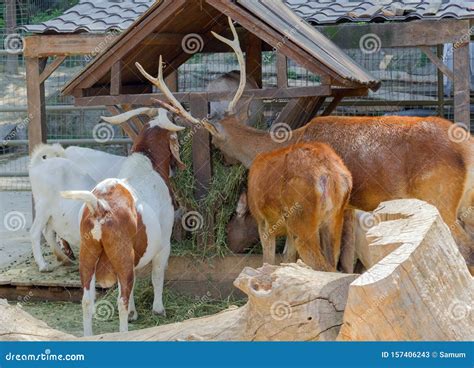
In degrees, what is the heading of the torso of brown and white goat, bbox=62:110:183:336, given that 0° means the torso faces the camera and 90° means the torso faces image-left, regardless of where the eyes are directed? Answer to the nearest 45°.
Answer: approximately 225°

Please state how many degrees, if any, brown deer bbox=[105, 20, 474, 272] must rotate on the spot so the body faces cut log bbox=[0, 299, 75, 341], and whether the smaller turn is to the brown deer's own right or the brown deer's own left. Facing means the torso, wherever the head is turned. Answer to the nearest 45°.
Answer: approximately 45° to the brown deer's own left

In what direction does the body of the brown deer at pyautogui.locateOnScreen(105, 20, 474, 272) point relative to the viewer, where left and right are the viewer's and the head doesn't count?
facing to the left of the viewer

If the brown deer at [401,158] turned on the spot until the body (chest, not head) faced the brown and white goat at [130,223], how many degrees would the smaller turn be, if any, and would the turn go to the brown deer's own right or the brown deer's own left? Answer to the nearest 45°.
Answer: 0° — it already faces it

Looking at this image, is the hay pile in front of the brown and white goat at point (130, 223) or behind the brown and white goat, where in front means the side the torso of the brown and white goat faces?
in front

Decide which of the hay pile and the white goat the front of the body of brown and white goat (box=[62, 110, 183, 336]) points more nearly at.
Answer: the hay pile

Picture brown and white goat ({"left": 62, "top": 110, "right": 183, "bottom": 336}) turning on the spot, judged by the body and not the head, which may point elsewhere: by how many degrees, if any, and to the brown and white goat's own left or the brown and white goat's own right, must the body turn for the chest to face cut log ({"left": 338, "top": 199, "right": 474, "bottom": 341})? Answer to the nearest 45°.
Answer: approximately 90° to the brown and white goat's own right

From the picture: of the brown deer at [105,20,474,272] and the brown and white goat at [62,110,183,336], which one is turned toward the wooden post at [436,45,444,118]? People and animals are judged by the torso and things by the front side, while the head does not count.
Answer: the brown and white goat
